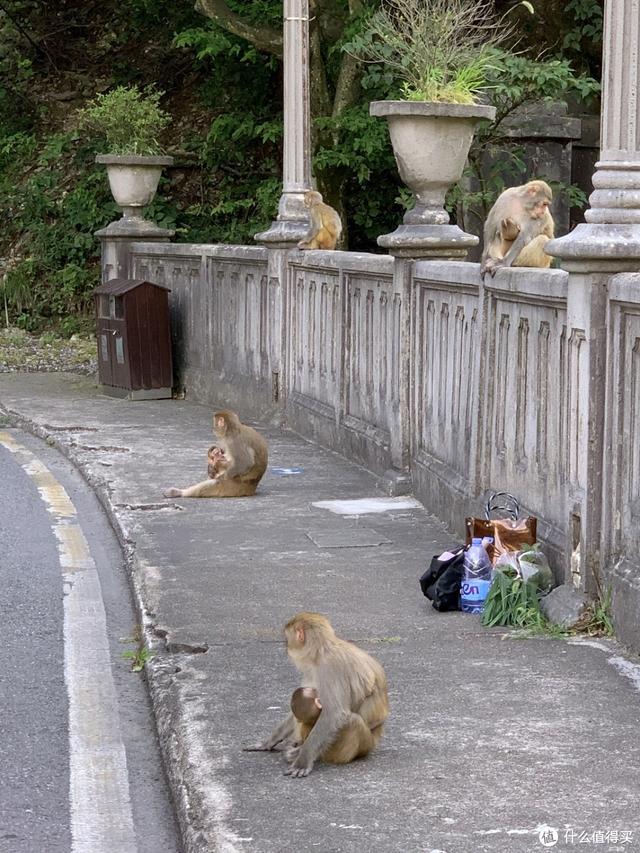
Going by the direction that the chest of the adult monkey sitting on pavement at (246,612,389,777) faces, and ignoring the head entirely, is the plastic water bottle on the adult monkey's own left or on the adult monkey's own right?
on the adult monkey's own right

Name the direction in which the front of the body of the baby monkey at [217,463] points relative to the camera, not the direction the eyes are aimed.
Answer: to the viewer's right

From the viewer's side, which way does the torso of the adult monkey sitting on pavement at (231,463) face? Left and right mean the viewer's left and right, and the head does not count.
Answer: facing to the left of the viewer

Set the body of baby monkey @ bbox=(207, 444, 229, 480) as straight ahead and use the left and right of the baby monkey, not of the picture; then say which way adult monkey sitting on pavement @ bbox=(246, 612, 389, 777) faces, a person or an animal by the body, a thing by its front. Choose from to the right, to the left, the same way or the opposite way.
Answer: the opposite way

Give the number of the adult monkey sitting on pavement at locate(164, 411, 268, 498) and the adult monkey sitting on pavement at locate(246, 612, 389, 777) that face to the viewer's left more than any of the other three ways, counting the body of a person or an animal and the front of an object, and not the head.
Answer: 2

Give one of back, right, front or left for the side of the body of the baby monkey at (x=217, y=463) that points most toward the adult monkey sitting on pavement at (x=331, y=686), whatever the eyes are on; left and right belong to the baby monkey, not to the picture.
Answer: right

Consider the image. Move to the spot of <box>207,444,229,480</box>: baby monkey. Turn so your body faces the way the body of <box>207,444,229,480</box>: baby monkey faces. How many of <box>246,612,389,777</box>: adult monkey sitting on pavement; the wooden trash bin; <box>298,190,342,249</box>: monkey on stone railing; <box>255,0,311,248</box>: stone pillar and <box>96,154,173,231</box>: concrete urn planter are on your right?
1

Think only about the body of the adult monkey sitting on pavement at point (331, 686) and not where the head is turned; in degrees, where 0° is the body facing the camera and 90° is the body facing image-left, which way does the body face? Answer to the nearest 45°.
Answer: approximately 90°
